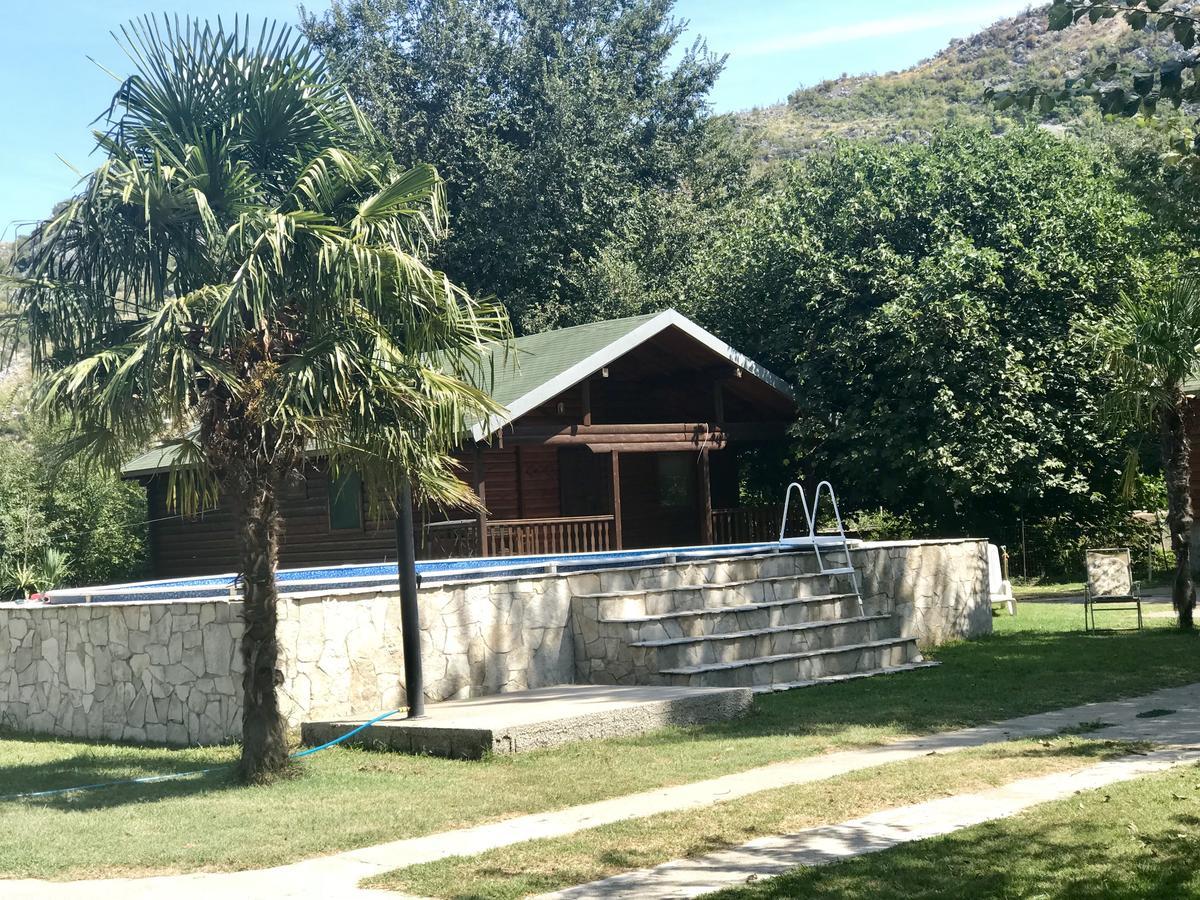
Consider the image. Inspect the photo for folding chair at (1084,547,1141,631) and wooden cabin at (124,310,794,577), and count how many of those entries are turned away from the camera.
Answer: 0

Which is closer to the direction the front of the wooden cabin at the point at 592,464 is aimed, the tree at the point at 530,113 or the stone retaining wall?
the stone retaining wall

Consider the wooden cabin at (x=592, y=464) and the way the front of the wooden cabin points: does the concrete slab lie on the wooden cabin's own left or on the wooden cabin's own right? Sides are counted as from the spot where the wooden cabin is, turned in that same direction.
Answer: on the wooden cabin's own right

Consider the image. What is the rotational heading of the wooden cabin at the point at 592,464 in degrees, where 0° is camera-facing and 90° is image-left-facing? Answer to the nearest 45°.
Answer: approximately 315°

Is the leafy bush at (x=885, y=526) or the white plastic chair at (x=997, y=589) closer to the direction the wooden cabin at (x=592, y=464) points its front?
the white plastic chair

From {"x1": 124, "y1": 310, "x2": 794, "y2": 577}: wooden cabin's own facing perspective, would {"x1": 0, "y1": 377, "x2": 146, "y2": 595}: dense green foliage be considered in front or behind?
behind

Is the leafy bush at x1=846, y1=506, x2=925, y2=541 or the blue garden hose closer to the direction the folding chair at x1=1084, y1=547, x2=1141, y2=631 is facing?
the blue garden hose

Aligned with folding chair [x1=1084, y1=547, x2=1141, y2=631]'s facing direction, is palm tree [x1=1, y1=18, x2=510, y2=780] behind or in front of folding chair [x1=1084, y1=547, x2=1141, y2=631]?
in front

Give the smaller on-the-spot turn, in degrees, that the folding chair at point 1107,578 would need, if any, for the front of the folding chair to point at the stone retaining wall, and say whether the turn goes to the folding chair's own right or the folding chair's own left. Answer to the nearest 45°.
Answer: approximately 45° to the folding chair's own right

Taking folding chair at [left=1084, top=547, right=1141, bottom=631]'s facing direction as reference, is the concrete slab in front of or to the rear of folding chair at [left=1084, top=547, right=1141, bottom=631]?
in front
